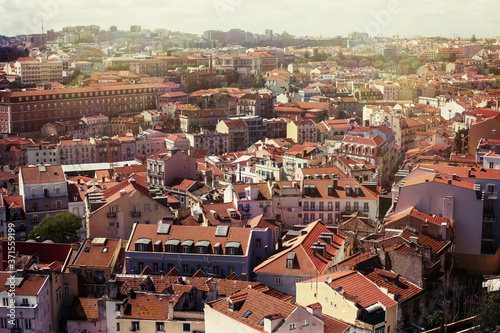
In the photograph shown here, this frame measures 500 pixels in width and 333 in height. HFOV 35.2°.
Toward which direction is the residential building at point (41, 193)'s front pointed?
toward the camera

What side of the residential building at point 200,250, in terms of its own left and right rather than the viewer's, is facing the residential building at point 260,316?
front

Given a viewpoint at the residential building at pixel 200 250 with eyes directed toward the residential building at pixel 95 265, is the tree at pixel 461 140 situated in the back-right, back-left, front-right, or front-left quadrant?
back-right

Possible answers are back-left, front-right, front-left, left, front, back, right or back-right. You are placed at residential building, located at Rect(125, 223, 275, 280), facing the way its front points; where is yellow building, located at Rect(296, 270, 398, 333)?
front-left

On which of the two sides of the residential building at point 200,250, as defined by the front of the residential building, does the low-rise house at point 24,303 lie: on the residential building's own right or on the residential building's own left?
on the residential building's own right

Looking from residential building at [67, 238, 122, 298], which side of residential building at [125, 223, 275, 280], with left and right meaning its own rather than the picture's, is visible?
right

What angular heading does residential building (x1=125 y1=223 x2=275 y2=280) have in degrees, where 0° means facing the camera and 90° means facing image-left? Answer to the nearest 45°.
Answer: approximately 0°

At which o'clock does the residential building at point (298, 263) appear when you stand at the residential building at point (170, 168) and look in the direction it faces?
the residential building at point (298, 263) is roughly at 10 o'clock from the residential building at point (170, 168).

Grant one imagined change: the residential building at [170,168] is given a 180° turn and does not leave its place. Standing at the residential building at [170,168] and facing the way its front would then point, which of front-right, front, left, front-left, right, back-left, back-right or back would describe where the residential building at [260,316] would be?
back-right

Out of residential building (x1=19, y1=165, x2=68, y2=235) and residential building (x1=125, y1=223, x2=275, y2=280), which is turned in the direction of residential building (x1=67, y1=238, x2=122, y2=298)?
residential building (x1=19, y1=165, x2=68, y2=235)

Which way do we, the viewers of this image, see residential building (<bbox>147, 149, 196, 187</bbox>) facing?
facing the viewer and to the left of the viewer

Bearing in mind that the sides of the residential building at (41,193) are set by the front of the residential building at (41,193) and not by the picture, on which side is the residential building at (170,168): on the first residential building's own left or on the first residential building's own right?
on the first residential building's own left

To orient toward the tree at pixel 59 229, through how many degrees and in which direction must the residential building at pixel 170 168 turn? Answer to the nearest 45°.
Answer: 0° — it already faces it

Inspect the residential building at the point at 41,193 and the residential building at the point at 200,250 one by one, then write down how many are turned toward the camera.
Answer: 2

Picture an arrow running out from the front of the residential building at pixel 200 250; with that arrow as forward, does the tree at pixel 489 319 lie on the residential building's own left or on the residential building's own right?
on the residential building's own left

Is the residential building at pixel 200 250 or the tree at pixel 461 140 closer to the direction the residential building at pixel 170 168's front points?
the residential building
